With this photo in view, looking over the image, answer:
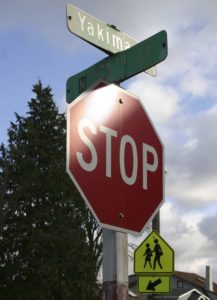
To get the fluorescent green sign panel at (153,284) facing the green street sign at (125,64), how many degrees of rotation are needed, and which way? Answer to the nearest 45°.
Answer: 0° — it already faces it

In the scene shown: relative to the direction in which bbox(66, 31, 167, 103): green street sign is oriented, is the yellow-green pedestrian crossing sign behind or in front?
behind

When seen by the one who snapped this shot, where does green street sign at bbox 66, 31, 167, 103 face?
facing the viewer and to the left of the viewer

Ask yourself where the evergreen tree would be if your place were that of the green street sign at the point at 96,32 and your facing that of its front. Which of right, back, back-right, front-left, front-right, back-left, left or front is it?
back-left

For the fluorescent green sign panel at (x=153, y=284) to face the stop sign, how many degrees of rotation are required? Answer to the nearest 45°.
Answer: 0° — it already faces it

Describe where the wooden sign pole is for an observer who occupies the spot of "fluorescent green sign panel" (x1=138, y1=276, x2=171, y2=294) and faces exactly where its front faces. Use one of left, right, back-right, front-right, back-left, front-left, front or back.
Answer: front

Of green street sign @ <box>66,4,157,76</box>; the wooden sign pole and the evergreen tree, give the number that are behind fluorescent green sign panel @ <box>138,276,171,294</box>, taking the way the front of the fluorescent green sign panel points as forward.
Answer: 1

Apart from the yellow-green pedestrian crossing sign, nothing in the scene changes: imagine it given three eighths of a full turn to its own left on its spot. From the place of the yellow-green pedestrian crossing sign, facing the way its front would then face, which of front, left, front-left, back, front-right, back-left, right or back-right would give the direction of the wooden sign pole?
back-right

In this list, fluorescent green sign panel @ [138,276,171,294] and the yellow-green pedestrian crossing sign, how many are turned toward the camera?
2

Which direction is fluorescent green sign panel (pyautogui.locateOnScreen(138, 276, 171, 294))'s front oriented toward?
toward the camera

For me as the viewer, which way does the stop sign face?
facing the viewer and to the right of the viewer
